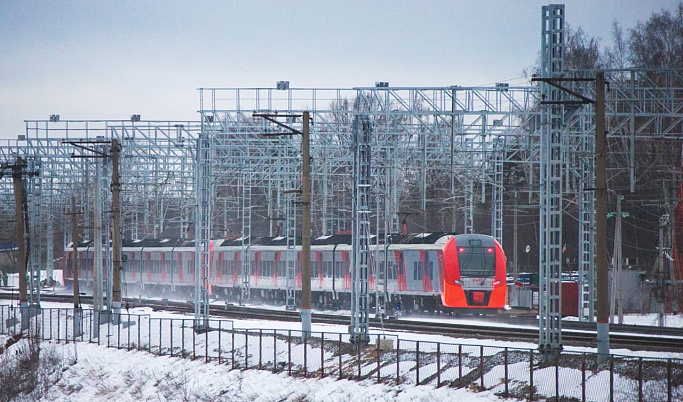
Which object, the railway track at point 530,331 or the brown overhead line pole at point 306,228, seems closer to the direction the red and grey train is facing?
the railway track

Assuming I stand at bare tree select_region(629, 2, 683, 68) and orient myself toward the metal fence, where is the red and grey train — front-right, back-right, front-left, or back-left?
front-right

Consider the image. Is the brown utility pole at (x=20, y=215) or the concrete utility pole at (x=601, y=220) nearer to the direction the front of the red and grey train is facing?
the concrete utility pole

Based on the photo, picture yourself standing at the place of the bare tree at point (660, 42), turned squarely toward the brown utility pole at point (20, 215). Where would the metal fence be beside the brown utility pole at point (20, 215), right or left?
left

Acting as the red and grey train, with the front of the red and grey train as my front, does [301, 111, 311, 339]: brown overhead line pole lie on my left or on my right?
on my right

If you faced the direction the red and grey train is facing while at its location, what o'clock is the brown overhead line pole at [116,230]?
The brown overhead line pole is roughly at 4 o'clock from the red and grey train.

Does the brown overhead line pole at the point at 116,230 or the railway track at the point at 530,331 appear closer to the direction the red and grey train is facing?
the railway track

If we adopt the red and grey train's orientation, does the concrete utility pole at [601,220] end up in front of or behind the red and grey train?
in front

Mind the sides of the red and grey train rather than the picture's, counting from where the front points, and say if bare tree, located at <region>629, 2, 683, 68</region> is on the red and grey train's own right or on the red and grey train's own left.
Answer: on the red and grey train's own left

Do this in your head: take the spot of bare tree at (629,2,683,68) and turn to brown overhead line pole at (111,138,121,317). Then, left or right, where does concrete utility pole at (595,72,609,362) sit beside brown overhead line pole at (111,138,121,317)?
left

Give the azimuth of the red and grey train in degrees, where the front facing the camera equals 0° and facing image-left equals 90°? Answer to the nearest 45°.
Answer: approximately 315°

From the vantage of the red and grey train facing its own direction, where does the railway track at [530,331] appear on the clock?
The railway track is roughly at 1 o'clock from the red and grey train.
